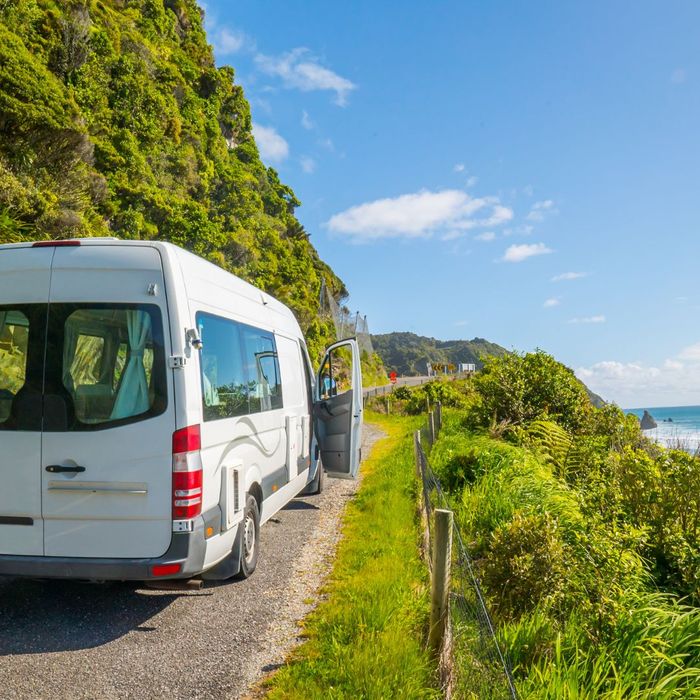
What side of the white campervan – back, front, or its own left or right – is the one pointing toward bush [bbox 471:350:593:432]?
front

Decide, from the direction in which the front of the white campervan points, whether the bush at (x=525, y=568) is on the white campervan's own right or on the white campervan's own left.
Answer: on the white campervan's own right

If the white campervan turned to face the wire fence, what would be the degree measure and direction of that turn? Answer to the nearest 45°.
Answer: approximately 90° to its right

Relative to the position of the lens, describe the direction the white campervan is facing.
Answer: facing away from the viewer and to the right of the viewer
